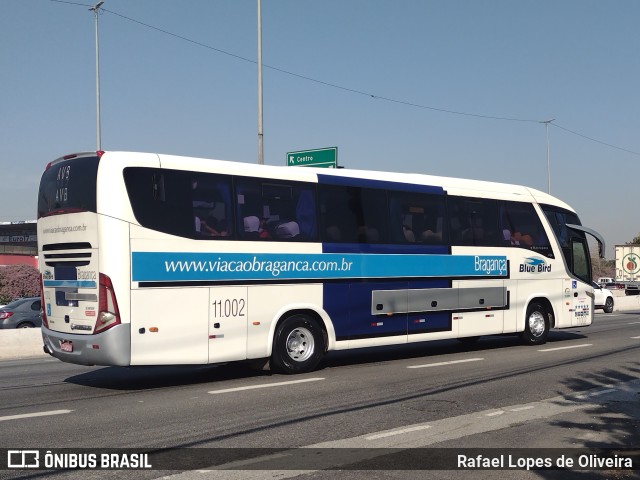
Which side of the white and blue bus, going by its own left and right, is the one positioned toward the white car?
front

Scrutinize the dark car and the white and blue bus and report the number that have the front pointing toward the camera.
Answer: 0

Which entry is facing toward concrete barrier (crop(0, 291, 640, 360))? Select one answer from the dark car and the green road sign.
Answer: the green road sign

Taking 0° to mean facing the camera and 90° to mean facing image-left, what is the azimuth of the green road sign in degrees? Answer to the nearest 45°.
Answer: approximately 45°

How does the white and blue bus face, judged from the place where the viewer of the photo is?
facing away from the viewer and to the right of the viewer
